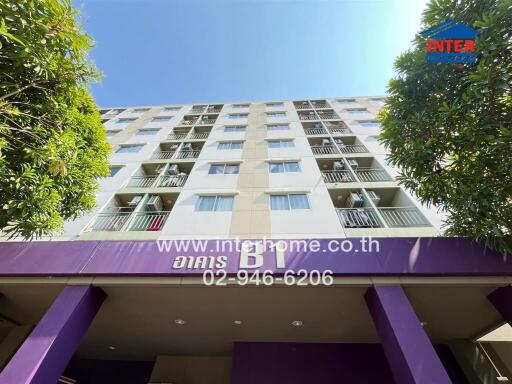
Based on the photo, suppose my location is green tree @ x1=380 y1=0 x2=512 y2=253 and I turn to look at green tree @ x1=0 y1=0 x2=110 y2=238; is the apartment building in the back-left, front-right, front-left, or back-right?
front-right

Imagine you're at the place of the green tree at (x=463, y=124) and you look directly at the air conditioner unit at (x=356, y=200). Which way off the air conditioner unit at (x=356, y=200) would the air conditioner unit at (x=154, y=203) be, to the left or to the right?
left

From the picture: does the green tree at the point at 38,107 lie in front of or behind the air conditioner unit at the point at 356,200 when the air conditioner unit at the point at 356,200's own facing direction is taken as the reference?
in front

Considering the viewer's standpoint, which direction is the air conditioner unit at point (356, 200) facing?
facing the viewer and to the left of the viewer

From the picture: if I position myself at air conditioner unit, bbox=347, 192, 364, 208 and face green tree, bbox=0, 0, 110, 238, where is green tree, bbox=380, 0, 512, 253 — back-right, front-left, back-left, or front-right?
front-left

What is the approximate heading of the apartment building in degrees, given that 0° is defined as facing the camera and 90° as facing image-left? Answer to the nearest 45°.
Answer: approximately 0°
